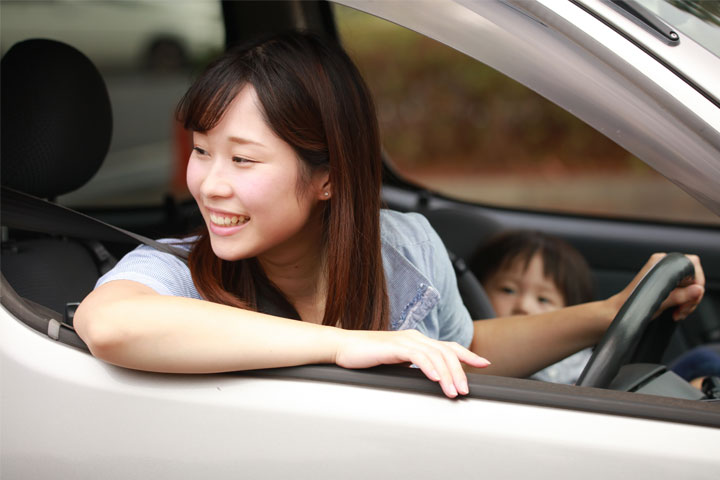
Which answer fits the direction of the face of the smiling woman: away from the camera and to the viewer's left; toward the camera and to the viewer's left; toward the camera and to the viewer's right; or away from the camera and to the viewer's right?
toward the camera and to the viewer's left

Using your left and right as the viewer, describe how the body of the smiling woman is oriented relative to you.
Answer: facing the viewer

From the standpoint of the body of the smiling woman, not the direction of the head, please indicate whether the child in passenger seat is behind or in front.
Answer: behind
